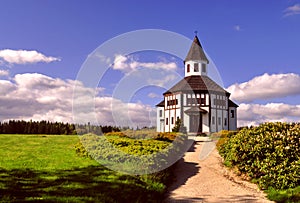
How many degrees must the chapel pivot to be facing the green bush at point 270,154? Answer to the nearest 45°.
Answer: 0° — it already faces it

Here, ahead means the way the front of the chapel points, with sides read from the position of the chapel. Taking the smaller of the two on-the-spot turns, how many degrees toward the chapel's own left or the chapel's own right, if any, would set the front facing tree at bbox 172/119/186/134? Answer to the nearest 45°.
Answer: approximately 45° to the chapel's own right

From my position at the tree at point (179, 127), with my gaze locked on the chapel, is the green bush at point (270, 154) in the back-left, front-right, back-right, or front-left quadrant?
back-right

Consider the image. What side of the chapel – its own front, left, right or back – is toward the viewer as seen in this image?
front
